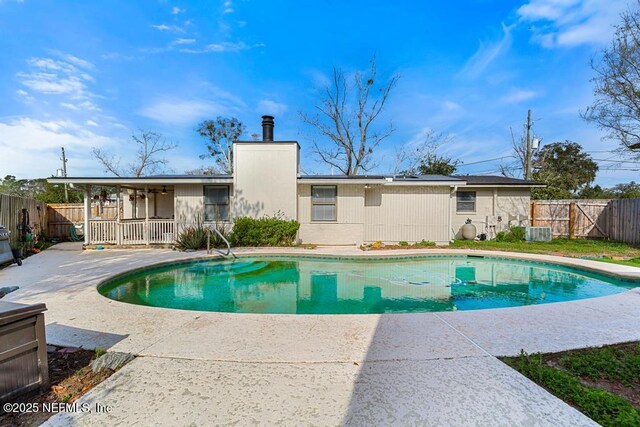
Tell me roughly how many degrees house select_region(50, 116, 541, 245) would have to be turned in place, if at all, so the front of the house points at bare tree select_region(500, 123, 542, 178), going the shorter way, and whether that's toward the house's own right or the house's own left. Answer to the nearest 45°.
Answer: approximately 45° to the house's own right

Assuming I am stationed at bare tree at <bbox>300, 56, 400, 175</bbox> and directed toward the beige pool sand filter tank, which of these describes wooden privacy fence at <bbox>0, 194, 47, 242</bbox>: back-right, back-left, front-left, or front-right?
front-right

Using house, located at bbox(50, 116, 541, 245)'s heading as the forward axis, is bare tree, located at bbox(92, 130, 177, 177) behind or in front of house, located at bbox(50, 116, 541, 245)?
in front

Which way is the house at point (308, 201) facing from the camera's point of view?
away from the camera

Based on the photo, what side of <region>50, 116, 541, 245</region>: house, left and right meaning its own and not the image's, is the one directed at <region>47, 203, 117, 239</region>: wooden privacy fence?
left

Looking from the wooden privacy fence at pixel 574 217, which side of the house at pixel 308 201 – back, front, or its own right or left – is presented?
right

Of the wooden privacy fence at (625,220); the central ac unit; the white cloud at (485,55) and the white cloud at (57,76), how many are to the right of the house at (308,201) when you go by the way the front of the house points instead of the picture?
3

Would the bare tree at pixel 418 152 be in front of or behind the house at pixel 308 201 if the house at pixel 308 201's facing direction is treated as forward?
in front

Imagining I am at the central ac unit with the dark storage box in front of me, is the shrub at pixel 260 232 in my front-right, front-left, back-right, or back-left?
front-right

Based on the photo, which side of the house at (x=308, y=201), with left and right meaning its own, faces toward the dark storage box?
back

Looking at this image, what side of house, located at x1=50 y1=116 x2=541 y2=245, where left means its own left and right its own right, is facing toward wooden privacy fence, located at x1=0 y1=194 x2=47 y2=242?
left

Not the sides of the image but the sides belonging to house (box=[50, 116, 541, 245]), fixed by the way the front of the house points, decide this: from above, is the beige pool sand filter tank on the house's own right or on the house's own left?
on the house's own right

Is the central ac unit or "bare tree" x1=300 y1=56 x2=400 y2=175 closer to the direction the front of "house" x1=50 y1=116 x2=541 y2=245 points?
the bare tree
